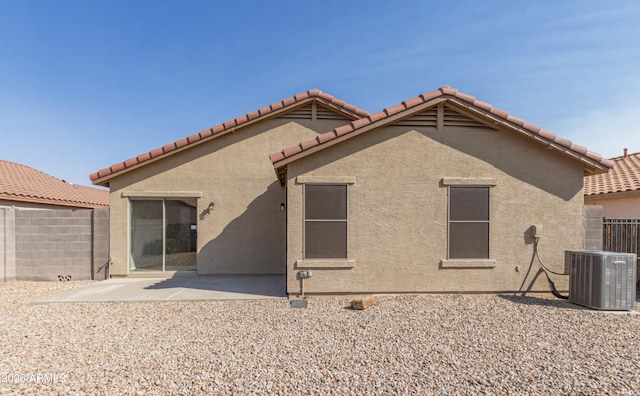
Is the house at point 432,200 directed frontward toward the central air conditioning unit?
no

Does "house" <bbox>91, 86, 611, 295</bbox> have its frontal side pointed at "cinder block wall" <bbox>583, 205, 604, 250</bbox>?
no

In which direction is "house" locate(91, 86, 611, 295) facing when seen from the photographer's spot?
facing away from the viewer

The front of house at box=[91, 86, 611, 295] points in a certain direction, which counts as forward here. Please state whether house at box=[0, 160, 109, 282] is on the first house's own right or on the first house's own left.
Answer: on the first house's own left

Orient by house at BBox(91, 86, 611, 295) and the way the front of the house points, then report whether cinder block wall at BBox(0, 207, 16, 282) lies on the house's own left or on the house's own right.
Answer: on the house's own left

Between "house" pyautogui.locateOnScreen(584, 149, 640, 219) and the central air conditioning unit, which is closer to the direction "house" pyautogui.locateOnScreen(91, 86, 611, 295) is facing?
the house
